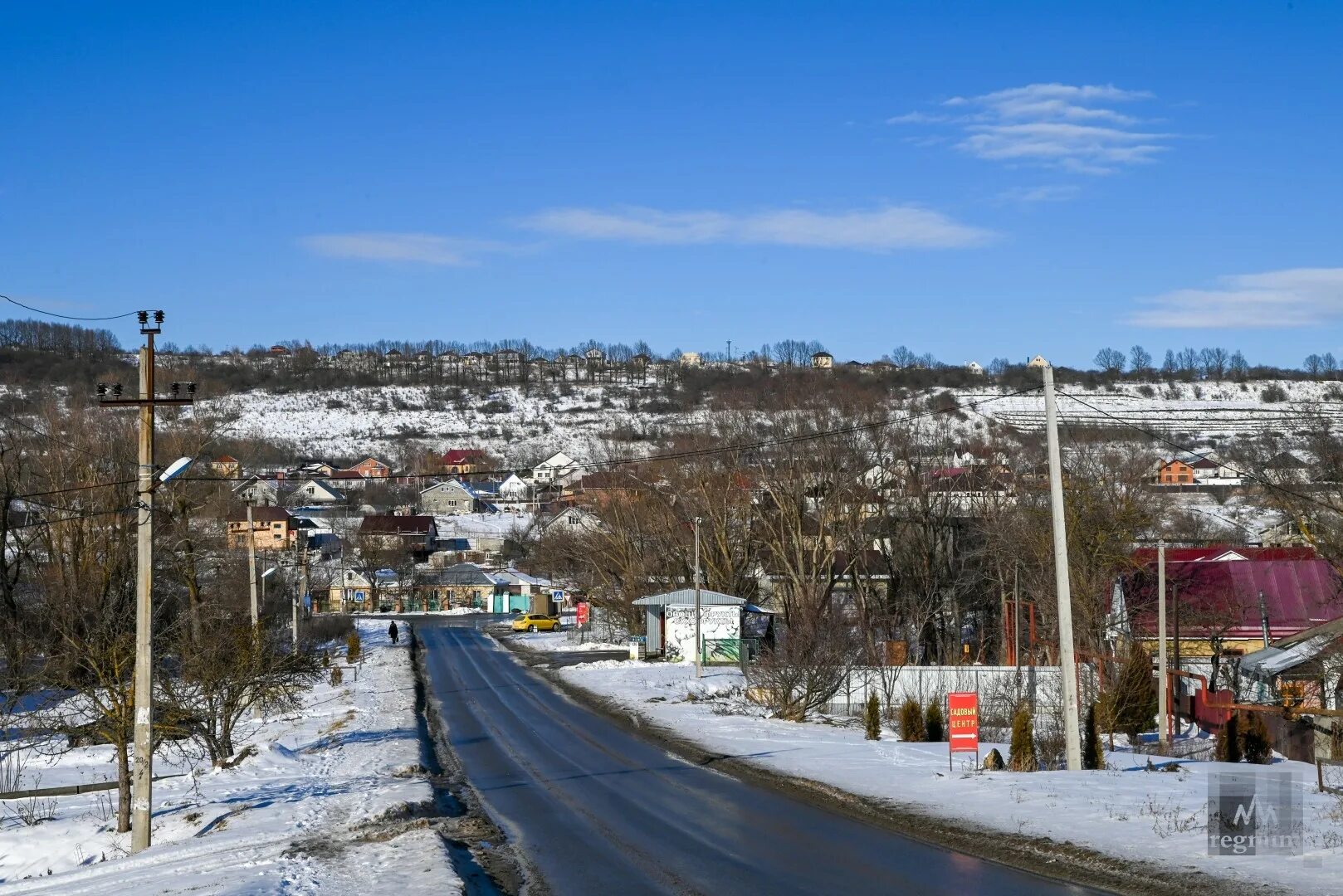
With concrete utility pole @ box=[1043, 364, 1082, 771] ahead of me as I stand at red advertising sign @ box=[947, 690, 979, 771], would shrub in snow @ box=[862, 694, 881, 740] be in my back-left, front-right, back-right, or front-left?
back-left

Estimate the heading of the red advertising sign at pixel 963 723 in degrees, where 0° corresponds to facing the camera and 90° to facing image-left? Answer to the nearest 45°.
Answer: approximately 0°

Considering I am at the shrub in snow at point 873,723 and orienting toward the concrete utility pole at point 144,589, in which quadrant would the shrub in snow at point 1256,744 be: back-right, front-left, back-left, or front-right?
back-left

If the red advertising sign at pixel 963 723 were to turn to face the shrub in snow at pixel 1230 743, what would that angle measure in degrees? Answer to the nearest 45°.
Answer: approximately 135° to its left

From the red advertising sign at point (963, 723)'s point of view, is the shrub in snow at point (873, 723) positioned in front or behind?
behind

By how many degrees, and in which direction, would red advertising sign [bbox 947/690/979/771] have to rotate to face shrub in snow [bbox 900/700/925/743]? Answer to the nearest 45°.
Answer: approximately 180°

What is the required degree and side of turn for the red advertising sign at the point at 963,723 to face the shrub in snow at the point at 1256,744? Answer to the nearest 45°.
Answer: approximately 135° to its left
